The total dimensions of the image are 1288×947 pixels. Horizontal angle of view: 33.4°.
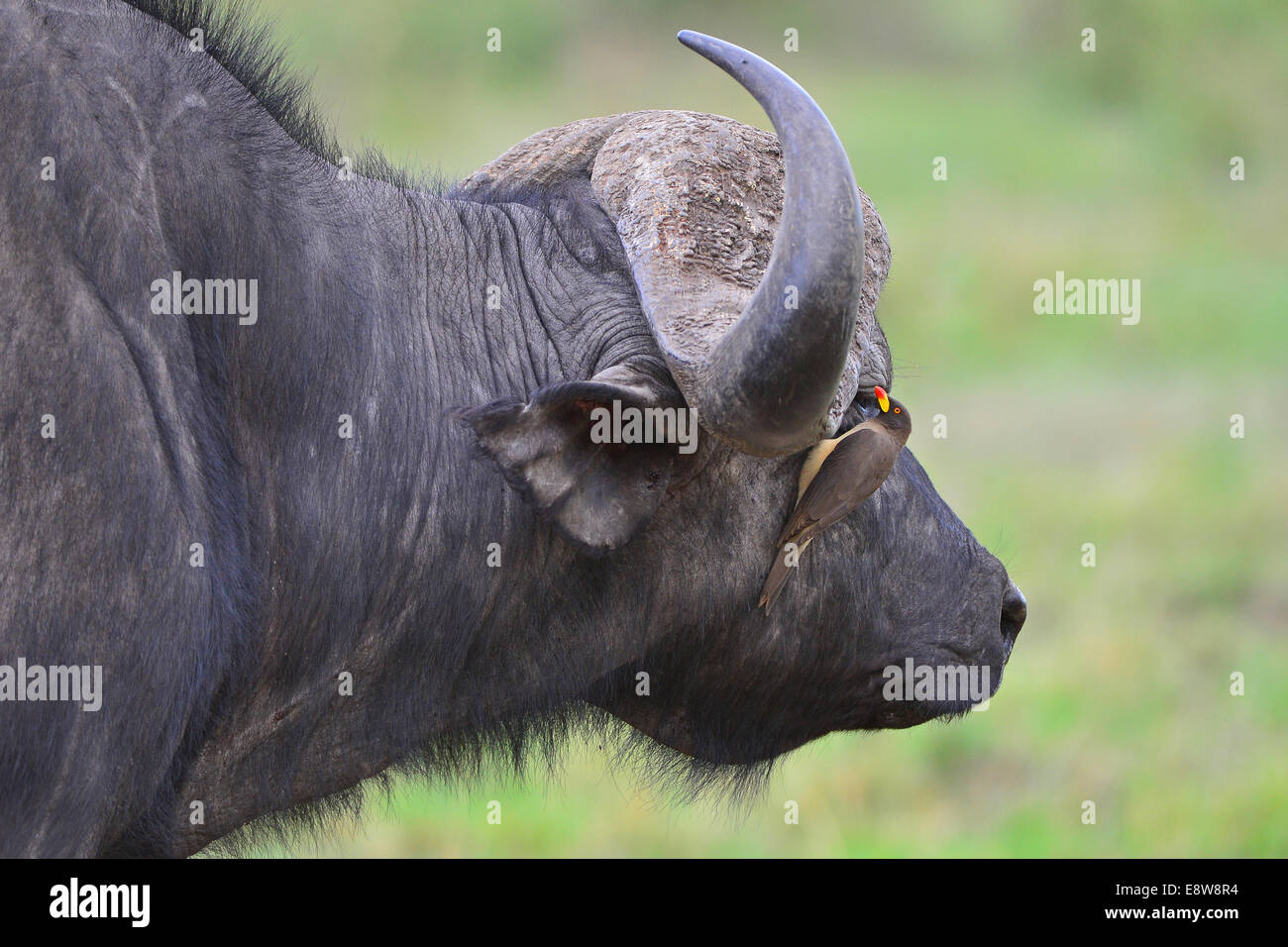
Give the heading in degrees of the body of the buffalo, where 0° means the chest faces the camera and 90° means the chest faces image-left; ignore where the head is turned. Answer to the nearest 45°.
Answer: approximately 270°
